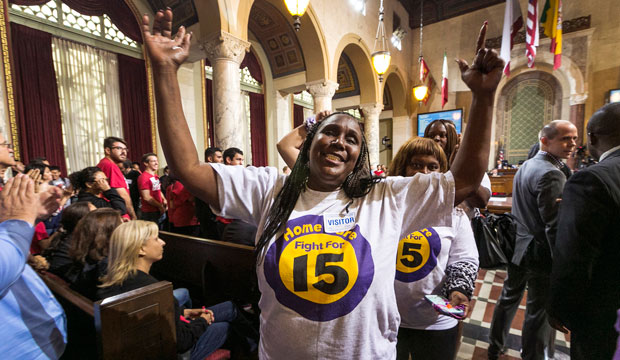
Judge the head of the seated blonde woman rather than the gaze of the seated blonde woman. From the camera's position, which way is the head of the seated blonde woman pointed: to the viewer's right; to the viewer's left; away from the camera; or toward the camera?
to the viewer's right

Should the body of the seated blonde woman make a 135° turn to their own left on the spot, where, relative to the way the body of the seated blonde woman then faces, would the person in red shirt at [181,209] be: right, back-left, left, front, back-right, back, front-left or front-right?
front-right

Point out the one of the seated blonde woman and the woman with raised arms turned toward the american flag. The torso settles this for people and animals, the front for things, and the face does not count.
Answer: the seated blonde woman

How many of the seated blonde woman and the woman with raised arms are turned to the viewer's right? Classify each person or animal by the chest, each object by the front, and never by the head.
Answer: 1

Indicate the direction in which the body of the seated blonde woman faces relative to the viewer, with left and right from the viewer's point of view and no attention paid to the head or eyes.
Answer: facing to the right of the viewer

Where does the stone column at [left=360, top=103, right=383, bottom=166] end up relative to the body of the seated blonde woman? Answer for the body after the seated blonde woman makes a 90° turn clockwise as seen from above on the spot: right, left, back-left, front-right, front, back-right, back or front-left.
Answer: back-left

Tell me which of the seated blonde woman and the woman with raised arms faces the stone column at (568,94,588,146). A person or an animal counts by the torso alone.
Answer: the seated blonde woman

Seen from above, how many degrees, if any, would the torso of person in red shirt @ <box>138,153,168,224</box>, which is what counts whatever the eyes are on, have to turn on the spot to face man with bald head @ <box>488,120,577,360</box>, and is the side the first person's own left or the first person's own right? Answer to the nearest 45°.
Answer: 0° — they already face them

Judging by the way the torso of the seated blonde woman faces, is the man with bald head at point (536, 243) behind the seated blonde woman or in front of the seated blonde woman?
in front

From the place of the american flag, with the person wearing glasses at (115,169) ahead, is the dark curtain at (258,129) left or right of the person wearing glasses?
right
